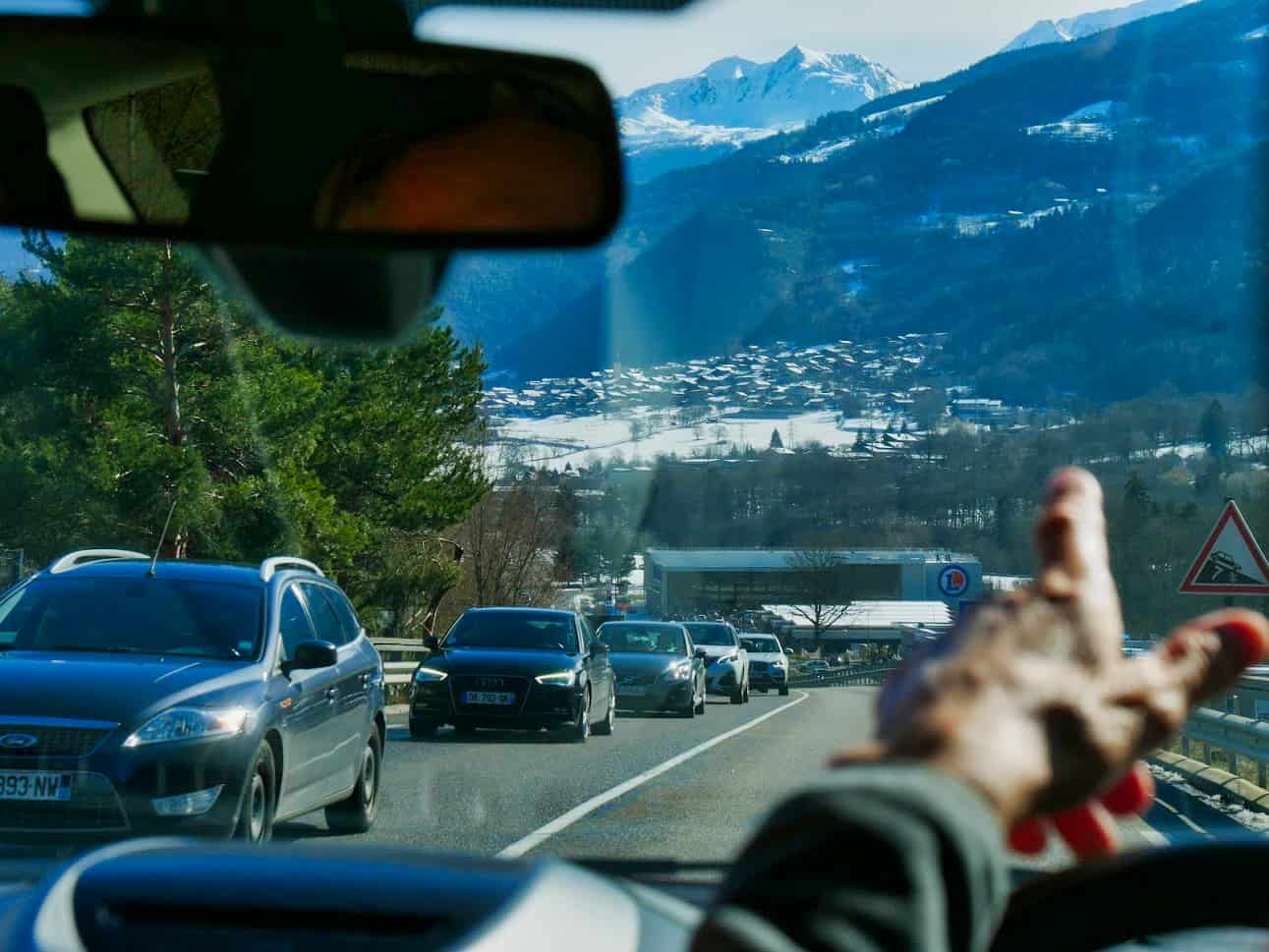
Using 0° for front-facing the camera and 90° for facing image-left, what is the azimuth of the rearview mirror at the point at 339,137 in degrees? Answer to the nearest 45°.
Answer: approximately 0°

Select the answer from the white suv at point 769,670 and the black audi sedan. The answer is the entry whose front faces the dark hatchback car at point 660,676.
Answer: the white suv

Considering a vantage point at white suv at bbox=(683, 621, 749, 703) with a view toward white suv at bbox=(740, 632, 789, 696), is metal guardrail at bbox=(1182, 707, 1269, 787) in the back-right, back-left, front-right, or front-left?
back-right

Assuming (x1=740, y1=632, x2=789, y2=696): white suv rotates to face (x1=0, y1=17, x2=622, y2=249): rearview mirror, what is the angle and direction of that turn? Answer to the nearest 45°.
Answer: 0° — it already faces it

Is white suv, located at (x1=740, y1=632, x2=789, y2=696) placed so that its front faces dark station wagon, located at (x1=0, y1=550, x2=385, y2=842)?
yes

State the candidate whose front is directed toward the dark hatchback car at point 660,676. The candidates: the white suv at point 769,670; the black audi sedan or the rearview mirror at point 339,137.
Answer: the white suv

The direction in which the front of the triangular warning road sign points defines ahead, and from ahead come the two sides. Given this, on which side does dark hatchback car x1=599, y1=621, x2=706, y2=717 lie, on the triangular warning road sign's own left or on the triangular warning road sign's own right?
on the triangular warning road sign's own right

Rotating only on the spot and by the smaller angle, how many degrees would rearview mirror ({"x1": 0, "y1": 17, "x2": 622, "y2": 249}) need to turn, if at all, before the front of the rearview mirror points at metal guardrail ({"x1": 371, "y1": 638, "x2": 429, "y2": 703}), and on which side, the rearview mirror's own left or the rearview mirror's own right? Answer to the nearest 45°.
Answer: approximately 180°

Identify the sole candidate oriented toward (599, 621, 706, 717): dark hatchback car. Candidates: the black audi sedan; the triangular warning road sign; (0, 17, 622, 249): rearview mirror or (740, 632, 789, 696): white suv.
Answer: the white suv

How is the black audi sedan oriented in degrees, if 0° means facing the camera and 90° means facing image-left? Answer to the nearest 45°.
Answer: approximately 0°

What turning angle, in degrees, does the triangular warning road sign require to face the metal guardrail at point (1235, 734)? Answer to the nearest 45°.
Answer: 0° — it already faces it

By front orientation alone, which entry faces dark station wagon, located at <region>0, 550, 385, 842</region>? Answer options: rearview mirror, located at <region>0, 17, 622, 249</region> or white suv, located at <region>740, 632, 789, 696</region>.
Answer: the white suv
